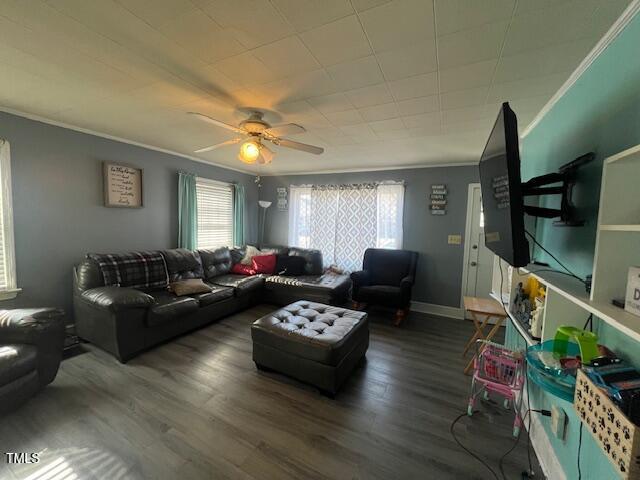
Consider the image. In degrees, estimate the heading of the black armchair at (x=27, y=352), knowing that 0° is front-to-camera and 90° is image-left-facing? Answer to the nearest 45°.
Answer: approximately 315°

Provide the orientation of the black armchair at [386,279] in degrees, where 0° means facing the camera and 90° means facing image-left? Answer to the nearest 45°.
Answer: approximately 45°

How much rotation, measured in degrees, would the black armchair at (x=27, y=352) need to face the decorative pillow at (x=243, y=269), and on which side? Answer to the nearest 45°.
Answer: approximately 90° to its left

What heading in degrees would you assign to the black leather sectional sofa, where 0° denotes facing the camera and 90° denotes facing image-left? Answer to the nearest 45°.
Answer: approximately 315°

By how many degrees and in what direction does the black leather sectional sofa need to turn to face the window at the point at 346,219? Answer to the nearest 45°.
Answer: approximately 45° to its left

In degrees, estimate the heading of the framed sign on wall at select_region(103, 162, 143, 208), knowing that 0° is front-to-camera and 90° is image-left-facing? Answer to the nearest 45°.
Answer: approximately 315°

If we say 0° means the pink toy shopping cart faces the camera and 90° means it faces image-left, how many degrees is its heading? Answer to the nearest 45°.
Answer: approximately 45°

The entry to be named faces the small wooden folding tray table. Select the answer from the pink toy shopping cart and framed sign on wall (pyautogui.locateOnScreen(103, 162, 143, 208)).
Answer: the framed sign on wall

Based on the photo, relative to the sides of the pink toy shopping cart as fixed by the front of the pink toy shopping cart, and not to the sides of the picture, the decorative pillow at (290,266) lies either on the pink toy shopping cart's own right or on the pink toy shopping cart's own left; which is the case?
on the pink toy shopping cart's own right

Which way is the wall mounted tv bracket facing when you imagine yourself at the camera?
facing to the left of the viewer
